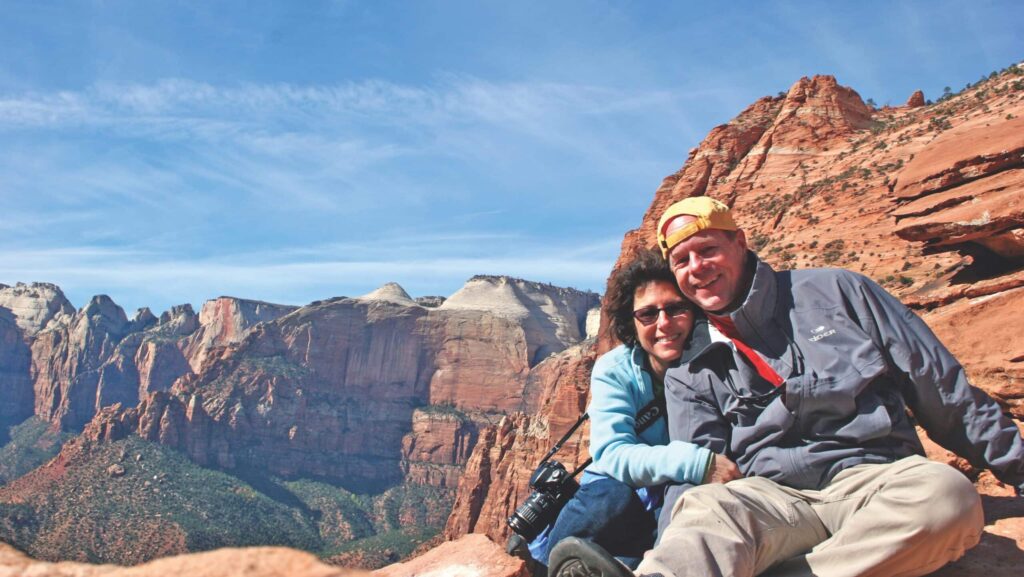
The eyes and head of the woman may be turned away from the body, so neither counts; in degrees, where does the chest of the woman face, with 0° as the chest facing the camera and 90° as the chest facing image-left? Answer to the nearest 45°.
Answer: approximately 315°

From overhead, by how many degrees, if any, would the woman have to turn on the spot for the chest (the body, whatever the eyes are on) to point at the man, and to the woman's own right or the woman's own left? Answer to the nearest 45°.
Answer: approximately 45° to the woman's own left
